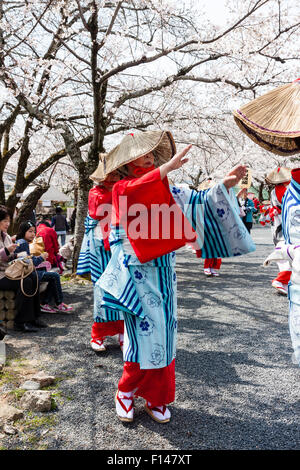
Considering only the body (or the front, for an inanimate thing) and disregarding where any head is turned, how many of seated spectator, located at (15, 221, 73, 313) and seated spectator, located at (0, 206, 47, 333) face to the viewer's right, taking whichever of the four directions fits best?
2

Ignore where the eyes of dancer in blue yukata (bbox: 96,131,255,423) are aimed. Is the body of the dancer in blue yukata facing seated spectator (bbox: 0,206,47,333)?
no

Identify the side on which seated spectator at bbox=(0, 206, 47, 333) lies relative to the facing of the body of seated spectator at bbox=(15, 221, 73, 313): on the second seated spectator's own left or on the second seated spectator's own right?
on the second seated spectator's own right

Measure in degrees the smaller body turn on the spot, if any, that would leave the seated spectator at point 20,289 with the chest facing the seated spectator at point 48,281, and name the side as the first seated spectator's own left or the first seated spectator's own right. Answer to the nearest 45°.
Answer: approximately 45° to the first seated spectator's own left

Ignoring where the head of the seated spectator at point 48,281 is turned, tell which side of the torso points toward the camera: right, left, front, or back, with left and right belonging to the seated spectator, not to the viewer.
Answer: right

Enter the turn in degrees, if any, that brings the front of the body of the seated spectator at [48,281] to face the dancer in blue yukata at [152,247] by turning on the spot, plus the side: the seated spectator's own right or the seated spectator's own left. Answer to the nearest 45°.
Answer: approximately 90° to the seated spectator's own right

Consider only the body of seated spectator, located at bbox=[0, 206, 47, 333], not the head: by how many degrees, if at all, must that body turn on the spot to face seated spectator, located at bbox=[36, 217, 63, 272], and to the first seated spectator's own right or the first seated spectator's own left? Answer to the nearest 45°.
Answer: approximately 90° to the first seated spectator's own left

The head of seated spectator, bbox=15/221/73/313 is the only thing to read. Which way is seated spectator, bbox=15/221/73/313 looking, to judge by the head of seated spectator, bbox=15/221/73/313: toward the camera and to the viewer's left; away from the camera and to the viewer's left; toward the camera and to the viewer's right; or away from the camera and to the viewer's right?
toward the camera and to the viewer's right

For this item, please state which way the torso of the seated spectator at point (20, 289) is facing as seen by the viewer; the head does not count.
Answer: to the viewer's right

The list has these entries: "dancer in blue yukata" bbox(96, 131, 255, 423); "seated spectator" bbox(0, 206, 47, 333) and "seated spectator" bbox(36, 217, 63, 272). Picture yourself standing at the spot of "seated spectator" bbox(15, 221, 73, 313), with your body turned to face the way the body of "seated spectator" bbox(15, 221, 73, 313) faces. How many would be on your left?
1

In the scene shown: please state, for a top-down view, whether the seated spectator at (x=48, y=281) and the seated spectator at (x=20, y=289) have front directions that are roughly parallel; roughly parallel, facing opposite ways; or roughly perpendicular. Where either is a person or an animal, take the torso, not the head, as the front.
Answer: roughly parallel

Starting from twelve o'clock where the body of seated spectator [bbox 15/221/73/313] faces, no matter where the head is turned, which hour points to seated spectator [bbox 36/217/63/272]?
seated spectator [bbox 36/217/63/272] is roughly at 9 o'clock from seated spectator [bbox 15/221/73/313].
